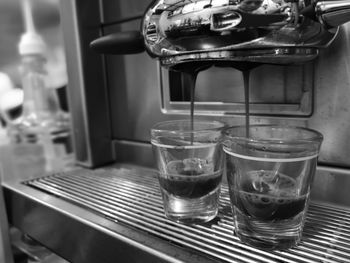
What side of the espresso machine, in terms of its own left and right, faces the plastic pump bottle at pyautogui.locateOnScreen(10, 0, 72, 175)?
right

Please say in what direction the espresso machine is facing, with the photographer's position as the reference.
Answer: facing the viewer and to the left of the viewer
